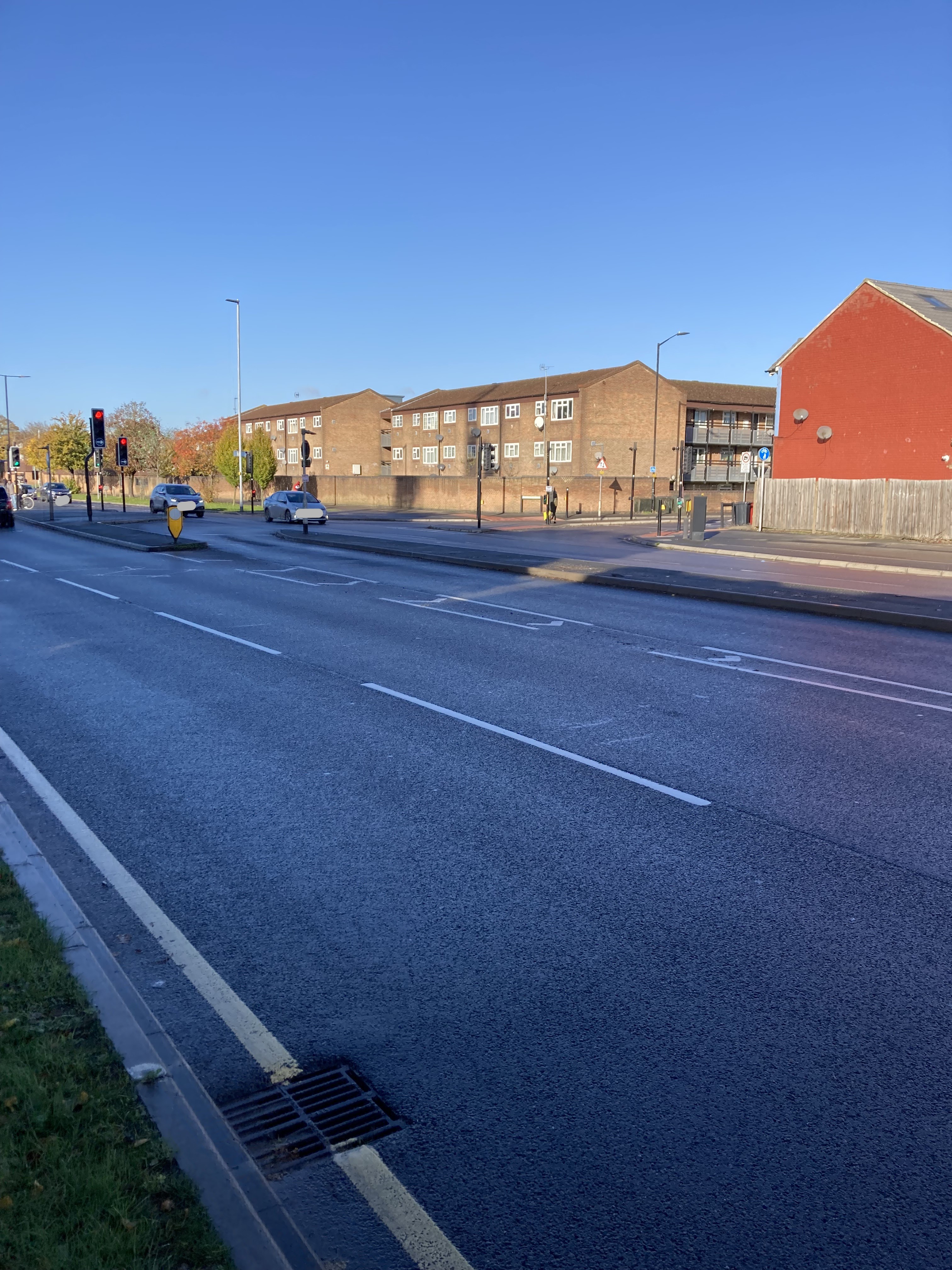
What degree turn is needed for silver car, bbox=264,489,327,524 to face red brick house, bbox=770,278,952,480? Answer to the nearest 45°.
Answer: approximately 45° to its left

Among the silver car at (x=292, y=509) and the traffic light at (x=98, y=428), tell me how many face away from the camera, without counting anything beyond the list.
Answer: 0

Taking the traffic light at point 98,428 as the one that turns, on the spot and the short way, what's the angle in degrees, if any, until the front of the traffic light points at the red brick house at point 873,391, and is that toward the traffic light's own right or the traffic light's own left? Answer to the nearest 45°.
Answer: approximately 90° to the traffic light's own left

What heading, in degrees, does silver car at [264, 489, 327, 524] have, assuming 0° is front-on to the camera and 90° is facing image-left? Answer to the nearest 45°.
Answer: approximately 315°

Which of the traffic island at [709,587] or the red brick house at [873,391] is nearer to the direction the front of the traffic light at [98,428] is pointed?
the traffic island

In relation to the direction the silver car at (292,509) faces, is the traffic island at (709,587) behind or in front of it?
in front

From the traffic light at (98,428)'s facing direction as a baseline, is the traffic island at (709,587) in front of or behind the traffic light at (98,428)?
in front

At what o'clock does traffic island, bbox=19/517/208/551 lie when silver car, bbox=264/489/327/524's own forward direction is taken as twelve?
The traffic island is roughly at 2 o'clock from the silver car.

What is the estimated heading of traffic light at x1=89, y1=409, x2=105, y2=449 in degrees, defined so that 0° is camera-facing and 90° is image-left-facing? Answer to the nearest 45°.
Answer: approximately 0°

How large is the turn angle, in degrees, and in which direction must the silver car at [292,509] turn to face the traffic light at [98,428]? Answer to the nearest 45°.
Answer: approximately 90° to its right
